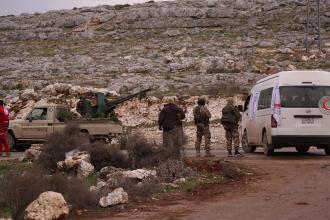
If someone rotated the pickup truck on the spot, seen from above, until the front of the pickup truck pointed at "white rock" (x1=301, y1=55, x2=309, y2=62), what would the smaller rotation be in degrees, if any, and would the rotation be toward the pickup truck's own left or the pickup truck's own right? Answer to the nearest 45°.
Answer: approximately 135° to the pickup truck's own right

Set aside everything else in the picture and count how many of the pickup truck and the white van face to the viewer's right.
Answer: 0

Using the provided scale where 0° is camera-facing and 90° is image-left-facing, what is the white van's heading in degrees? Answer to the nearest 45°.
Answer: approximately 135°

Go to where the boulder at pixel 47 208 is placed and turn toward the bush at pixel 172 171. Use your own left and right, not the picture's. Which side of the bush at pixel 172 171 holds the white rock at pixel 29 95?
left

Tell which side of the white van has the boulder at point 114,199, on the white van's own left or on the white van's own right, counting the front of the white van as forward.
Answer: on the white van's own left

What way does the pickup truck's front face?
to the viewer's left

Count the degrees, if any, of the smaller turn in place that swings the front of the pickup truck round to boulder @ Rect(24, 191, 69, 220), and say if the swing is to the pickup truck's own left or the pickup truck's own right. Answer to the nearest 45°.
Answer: approximately 90° to the pickup truck's own left

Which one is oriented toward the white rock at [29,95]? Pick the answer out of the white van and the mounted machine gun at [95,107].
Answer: the white van

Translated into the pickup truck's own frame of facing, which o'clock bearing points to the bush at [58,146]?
The bush is roughly at 9 o'clock from the pickup truck.

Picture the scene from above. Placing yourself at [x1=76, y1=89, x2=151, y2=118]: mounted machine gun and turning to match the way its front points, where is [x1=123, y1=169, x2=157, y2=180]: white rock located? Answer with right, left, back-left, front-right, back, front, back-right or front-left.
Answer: right

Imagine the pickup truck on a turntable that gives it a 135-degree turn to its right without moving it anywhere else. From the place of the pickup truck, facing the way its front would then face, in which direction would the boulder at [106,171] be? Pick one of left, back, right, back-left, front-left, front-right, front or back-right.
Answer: back-right

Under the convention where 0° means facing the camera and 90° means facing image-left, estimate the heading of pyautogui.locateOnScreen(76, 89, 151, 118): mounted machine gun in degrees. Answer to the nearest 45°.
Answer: approximately 270°

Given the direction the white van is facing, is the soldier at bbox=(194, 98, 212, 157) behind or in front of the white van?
in front

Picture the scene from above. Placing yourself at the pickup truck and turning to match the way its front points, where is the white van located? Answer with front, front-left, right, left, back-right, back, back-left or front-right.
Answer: back-left
